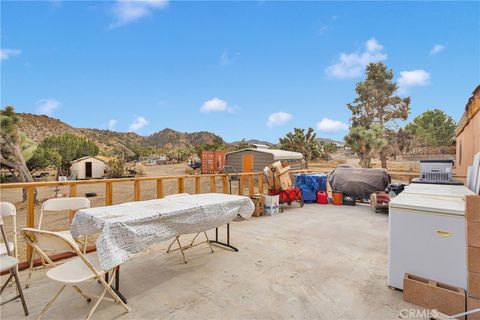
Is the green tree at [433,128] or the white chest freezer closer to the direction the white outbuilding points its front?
the white chest freezer

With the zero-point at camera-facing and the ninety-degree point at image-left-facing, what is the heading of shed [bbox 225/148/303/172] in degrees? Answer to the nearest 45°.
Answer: approximately 45°

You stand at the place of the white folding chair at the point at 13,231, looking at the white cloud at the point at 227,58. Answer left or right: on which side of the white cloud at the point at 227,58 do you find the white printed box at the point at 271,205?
right

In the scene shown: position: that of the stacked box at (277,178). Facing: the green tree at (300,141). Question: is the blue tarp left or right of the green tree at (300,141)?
right

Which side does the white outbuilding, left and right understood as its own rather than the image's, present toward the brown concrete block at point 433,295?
front

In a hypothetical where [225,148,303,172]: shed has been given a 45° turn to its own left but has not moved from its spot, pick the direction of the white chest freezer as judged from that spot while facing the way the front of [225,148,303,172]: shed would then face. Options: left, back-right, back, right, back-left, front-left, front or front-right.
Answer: front

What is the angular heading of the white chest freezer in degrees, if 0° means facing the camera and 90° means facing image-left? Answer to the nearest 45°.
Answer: approximately 0°

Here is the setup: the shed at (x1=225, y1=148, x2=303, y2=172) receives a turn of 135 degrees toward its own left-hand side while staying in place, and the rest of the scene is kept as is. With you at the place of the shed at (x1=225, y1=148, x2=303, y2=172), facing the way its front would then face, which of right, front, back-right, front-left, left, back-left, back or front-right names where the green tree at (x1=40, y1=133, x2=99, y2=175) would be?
back-left

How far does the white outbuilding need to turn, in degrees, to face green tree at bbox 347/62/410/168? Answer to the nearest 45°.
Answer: approximately 90° to its left

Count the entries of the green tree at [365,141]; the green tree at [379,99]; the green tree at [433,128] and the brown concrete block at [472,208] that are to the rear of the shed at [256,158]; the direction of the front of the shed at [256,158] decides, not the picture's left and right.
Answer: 3

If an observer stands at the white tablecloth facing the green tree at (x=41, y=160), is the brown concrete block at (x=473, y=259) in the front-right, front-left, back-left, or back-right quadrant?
back-right

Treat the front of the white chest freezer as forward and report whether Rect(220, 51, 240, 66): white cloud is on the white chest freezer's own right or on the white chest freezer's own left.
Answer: on the white chest freezer's own right

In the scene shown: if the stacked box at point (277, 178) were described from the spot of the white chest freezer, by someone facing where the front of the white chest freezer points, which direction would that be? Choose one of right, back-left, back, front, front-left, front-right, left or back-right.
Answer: back-right

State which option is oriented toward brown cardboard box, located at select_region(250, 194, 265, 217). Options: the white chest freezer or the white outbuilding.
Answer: the white outbuilding
